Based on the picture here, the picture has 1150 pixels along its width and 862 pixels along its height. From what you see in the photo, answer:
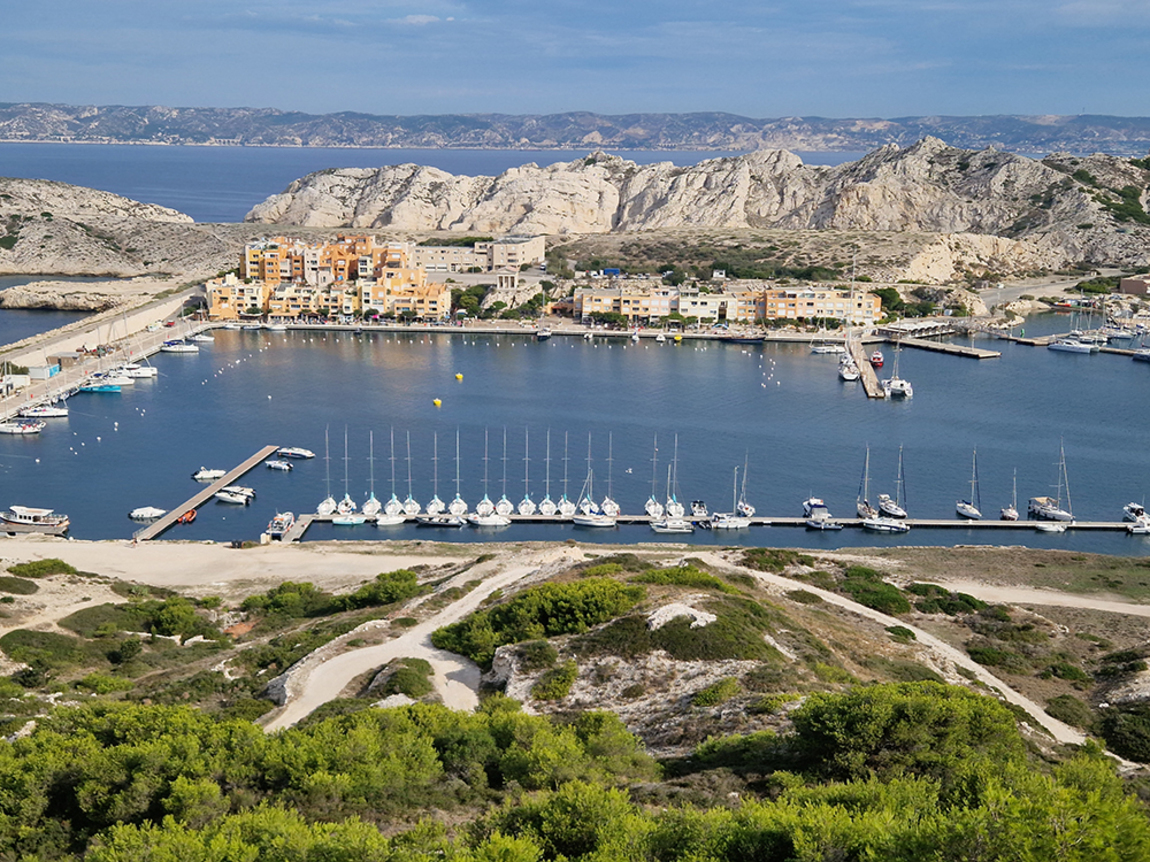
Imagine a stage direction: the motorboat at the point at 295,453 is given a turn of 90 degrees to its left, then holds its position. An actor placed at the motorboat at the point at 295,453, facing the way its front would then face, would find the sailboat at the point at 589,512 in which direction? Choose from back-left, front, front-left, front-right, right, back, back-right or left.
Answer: back-right

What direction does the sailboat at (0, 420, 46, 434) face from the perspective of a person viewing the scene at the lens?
facing to the right of the viewer

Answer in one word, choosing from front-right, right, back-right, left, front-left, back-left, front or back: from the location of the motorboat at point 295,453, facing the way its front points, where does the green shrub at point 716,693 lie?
right

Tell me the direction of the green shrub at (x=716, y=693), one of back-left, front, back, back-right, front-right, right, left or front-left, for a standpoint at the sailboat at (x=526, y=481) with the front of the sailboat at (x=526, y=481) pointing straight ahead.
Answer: back

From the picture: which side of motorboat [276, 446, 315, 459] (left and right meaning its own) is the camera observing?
right

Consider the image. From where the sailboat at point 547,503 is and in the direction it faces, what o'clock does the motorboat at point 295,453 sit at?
The motorboat is roughly at 10 o'clock from the sailboat.

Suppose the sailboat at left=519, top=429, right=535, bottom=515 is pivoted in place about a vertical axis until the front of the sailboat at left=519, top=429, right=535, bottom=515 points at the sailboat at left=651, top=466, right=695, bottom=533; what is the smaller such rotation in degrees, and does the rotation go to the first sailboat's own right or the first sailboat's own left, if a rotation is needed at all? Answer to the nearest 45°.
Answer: approximately 135° to the first sailboat's own right

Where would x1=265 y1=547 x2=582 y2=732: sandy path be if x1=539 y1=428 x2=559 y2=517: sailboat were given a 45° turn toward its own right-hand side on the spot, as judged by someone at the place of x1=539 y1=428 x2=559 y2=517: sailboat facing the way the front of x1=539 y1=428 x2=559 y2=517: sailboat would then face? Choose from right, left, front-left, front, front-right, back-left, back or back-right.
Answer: back-right

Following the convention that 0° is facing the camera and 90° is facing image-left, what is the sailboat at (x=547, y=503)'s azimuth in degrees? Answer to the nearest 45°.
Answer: approximately 180°

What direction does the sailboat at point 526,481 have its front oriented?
away from the camera

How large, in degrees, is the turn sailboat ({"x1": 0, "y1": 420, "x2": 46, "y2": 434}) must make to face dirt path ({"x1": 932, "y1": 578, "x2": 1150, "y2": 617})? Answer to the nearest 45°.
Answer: approximately 45° to its right

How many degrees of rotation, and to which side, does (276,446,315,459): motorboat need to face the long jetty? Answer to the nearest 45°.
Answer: approximately 135° to its right
